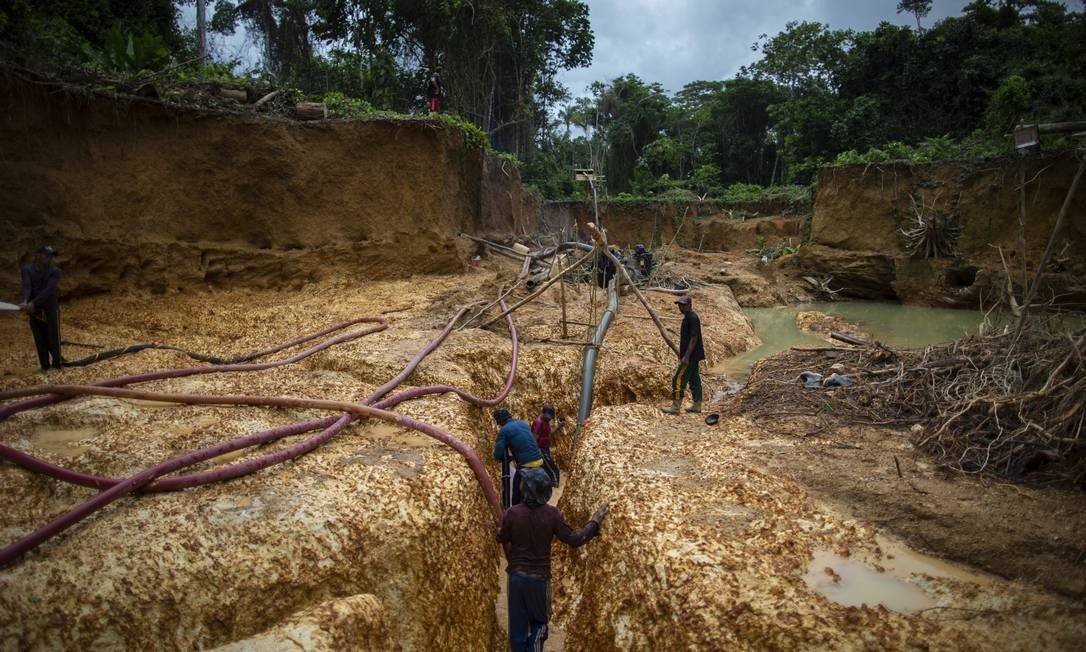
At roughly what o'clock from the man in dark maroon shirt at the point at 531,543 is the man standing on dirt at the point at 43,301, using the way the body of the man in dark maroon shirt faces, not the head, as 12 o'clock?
The man standing on dirt is roughly at 10 o'clock from the man in dark maroon shirt.

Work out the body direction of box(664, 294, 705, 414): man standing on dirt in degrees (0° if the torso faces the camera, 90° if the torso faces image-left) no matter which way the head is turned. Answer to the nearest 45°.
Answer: approximately 90°

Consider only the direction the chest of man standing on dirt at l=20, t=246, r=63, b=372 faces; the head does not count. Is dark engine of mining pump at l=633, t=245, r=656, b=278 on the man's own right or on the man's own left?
on the man's own left

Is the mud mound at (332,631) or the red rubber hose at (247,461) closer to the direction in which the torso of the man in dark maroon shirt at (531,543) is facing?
the red rubber hose

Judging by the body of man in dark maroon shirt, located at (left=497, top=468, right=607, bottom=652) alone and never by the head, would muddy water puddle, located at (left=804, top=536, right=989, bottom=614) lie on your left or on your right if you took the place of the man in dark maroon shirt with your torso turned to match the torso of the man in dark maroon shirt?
on your right

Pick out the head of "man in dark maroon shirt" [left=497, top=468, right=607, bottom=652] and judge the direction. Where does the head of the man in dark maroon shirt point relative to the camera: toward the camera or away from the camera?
away from the camera

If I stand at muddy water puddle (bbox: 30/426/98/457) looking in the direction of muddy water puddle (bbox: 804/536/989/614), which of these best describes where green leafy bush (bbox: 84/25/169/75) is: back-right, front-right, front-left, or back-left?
back-left

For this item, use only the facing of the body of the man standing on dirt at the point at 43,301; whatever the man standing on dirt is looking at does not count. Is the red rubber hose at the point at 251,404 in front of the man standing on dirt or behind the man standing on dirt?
in front

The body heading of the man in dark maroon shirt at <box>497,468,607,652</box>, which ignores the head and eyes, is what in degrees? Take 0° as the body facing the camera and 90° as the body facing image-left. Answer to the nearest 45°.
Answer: approximately 180°

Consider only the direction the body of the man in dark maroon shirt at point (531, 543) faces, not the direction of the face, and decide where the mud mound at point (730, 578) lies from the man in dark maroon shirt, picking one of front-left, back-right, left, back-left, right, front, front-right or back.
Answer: right
